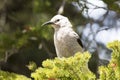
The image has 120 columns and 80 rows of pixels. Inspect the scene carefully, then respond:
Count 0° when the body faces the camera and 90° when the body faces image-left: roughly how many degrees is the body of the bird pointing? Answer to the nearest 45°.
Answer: approximately 45°
